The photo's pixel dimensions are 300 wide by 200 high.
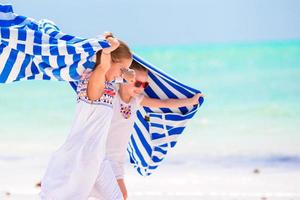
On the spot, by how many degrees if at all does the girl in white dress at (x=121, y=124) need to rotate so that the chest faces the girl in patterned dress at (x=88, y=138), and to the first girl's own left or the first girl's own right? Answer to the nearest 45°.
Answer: approximately 90° to the first girl's own right
